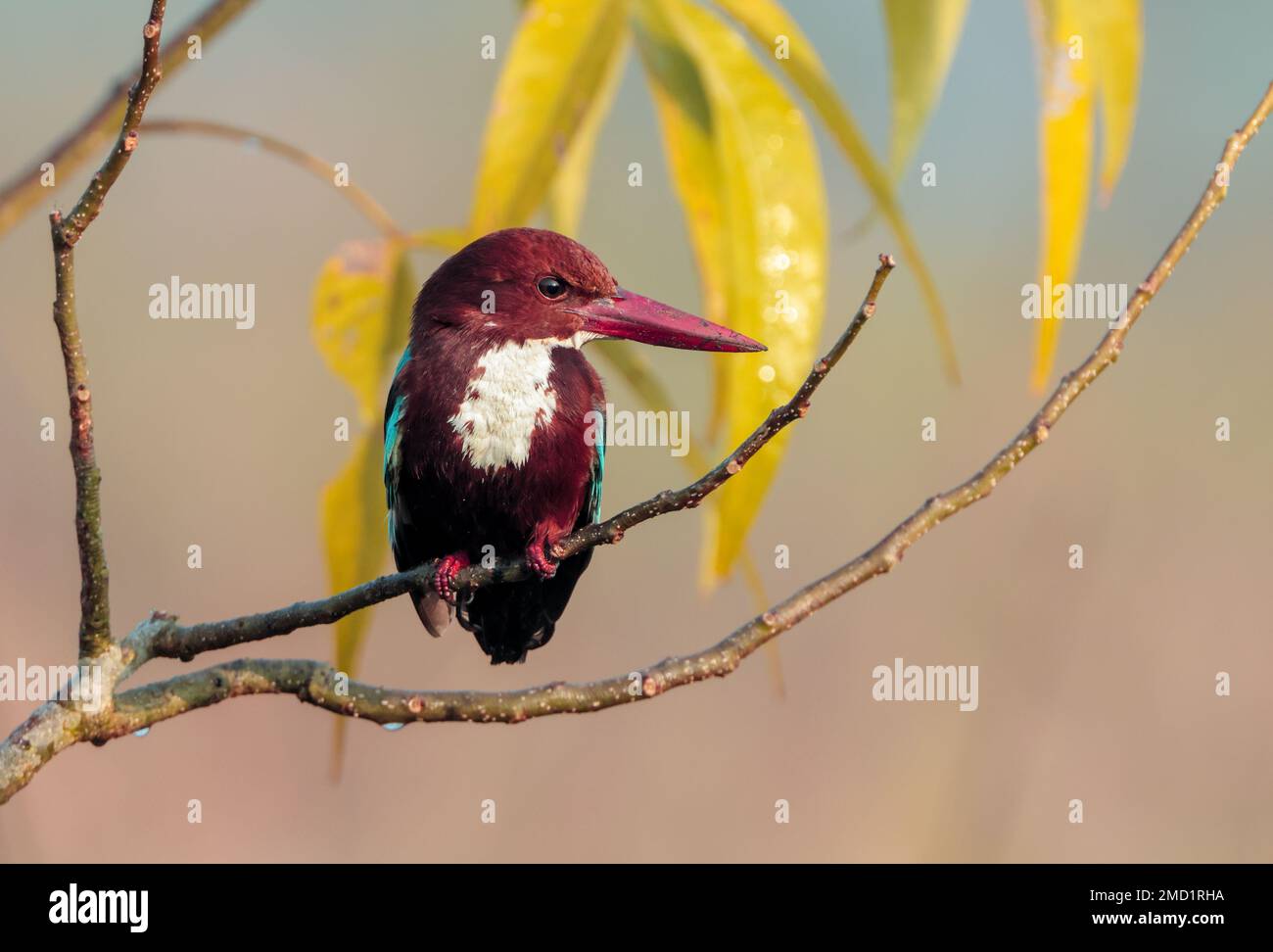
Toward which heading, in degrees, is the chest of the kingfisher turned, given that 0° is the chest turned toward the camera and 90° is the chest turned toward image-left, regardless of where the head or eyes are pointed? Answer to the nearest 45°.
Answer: approximately 0°

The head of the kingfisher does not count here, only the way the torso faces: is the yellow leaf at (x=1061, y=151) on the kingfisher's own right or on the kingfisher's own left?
on the kingfisher's own left

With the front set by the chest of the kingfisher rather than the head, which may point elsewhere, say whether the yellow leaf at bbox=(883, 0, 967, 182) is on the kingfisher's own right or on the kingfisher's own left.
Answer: on the kingfisher's own left
